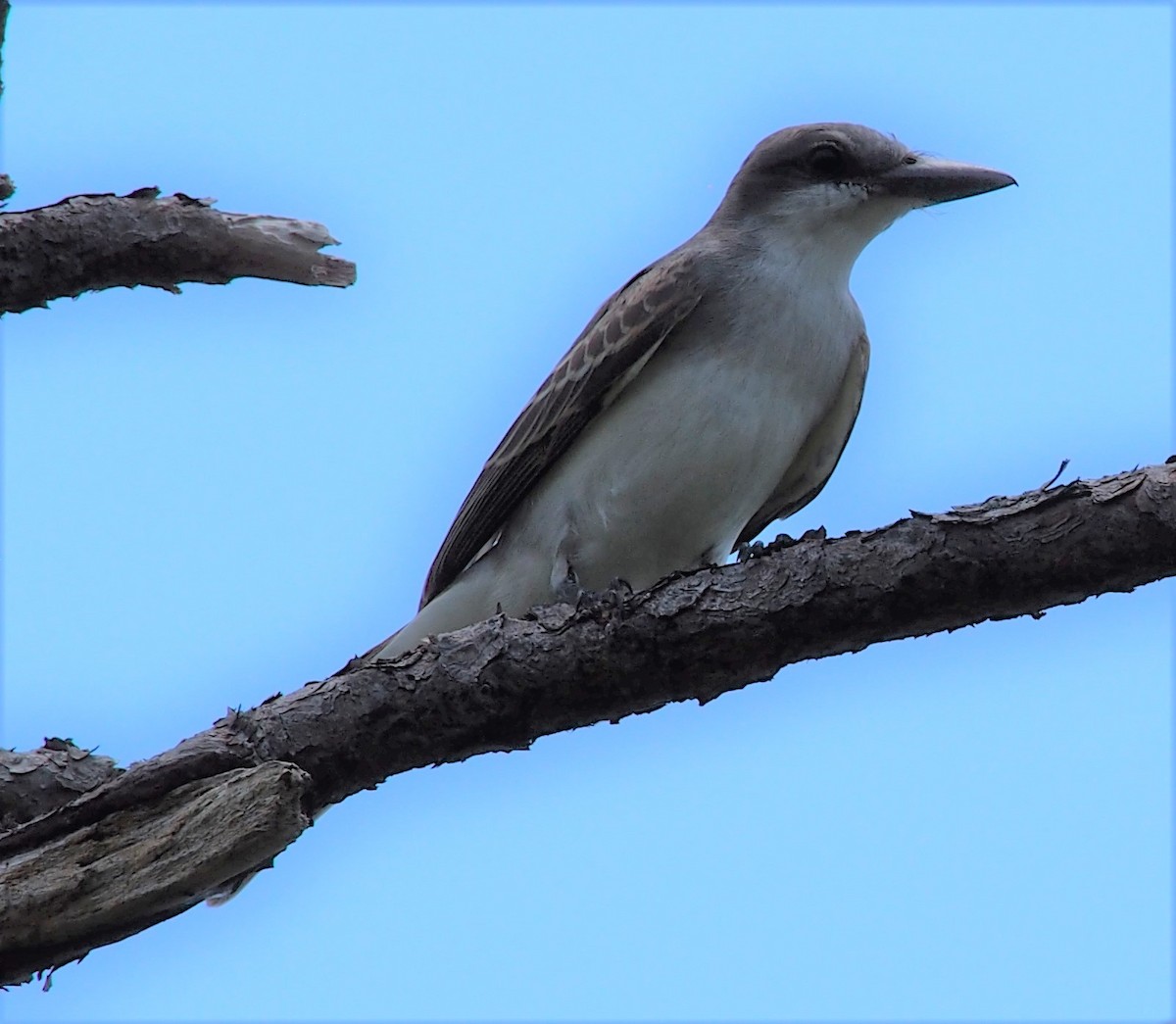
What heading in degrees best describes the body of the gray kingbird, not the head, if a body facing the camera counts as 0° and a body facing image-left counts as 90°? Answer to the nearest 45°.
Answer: approximately 315°
